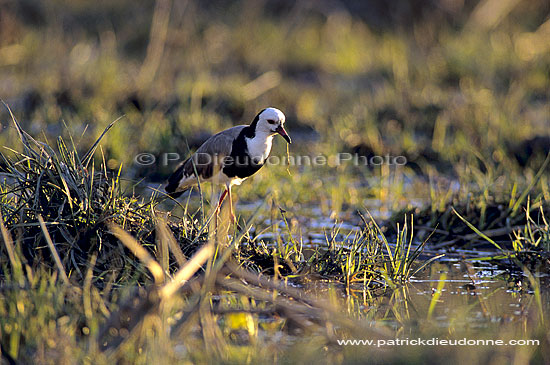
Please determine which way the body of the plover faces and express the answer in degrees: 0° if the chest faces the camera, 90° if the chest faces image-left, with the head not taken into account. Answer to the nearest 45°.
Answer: approximately 270°
